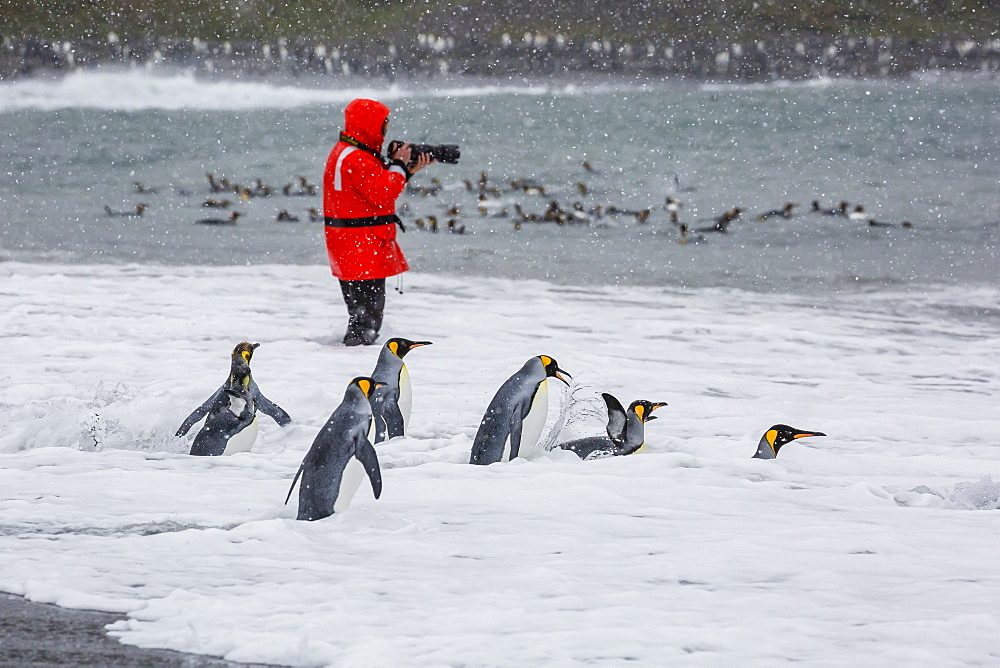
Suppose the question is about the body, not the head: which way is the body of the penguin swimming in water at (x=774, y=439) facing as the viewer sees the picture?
to the viewer's right

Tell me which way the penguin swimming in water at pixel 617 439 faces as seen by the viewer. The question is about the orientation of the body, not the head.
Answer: to the viewer's right

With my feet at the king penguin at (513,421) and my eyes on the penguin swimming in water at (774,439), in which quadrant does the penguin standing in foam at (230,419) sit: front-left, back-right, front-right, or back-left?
back-left

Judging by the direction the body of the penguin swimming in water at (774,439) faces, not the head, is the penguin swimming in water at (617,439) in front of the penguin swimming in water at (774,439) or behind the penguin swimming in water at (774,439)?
behind

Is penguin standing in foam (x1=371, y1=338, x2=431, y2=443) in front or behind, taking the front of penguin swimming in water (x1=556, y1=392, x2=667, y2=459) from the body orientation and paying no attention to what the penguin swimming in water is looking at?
behind

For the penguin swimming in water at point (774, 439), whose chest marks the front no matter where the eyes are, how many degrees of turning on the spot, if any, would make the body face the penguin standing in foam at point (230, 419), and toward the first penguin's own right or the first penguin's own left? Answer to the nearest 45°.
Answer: approximately 180°

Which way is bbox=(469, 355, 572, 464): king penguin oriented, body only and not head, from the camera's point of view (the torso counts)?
to the viewer's right

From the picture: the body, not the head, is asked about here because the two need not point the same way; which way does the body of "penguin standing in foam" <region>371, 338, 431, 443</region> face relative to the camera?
to the viewer's right

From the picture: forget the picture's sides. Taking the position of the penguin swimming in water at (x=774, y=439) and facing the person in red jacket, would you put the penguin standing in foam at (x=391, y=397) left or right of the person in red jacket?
left

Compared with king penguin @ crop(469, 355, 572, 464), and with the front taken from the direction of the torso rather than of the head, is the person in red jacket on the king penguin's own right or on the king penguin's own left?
on the king penguin's own left

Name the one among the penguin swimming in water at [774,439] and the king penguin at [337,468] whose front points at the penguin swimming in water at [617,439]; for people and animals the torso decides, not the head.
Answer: the king penguin

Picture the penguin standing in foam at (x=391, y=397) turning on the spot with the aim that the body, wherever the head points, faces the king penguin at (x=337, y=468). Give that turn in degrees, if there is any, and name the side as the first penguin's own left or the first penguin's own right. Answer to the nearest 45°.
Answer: approximately 90° to the first penguin's own right
